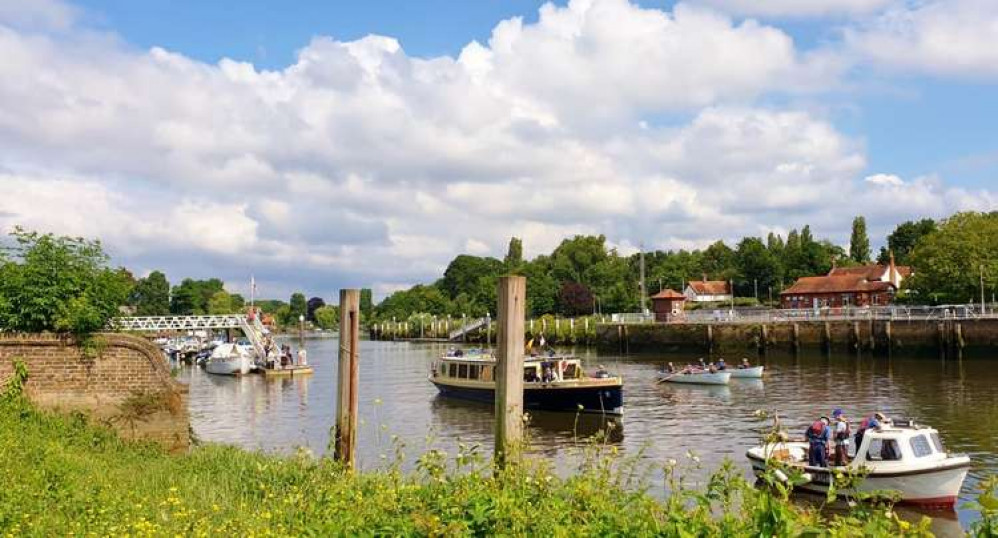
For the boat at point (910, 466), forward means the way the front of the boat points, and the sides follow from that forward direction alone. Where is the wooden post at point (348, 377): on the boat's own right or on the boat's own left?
on the boat's own right

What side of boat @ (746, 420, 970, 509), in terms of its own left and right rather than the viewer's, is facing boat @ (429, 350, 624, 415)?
back

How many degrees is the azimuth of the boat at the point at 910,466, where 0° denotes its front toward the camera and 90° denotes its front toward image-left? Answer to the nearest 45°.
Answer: approximately 315°

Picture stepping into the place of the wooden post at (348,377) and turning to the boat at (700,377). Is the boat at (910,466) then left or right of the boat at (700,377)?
right
